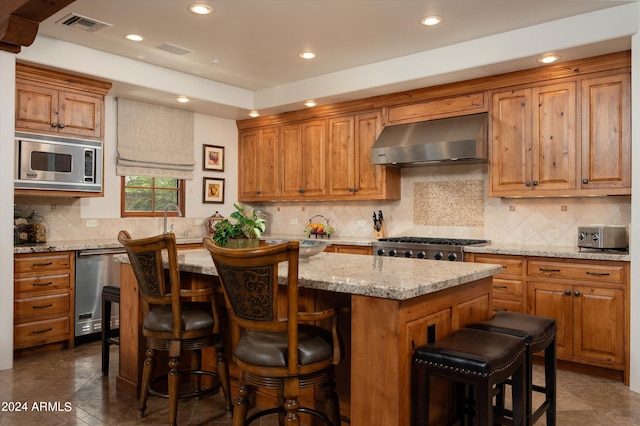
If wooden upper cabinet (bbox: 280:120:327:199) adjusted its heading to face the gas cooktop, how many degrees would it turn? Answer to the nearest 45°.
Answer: approximately 90° to its left

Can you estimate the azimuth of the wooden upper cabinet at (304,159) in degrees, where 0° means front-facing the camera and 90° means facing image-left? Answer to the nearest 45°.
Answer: approximately 45°

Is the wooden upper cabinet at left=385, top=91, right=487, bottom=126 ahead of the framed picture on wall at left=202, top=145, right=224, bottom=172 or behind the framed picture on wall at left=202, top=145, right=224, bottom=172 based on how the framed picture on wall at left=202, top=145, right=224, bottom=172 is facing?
ahead

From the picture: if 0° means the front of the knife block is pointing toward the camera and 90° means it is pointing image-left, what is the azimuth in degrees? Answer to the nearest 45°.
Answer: approximately 45°

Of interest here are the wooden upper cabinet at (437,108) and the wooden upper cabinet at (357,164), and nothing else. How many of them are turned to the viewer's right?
0

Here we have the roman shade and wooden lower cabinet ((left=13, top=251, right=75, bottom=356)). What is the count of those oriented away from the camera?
0

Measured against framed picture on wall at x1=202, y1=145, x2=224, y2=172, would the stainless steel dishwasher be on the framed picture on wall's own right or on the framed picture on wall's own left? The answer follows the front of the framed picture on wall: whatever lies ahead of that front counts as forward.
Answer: on the framed picture on wall's own right

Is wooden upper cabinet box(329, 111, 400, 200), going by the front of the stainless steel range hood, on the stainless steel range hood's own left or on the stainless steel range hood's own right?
on the stainless steel range hood's own right

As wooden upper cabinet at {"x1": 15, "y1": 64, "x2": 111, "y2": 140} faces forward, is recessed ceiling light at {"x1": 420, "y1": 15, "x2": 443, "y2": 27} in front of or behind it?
in front

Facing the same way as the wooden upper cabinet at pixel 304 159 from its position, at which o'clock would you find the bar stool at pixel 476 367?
The bar stool is roughly at 10 o'clock from the wooden upper cabinet.
